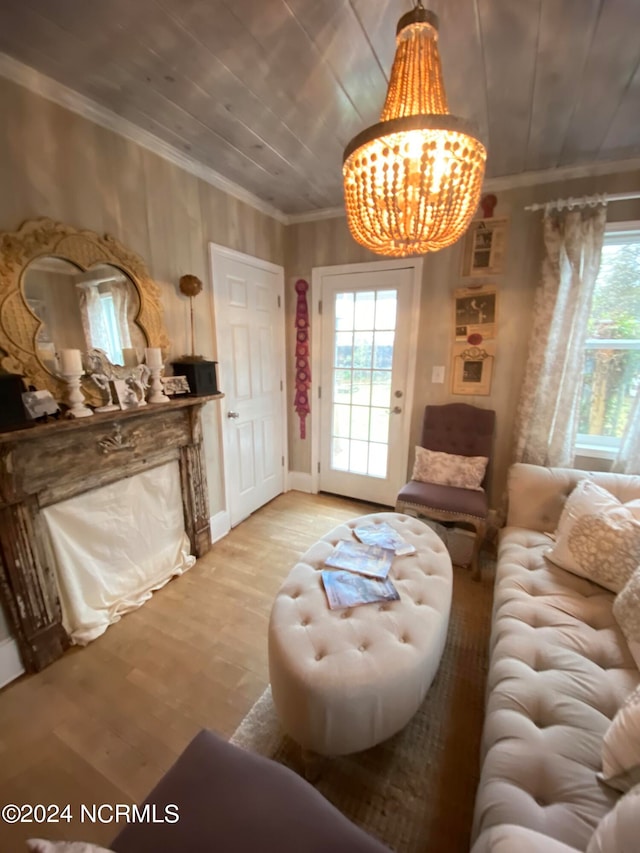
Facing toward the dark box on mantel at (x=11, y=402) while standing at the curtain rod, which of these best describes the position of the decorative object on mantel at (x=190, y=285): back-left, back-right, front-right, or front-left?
front-right

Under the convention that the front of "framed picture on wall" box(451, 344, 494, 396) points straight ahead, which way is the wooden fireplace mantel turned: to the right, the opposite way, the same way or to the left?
to the left

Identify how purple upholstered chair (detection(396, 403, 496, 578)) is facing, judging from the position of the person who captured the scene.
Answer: facing the viewer and to the left of the viewer

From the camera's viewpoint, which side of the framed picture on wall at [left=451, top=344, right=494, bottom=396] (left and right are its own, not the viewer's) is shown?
front

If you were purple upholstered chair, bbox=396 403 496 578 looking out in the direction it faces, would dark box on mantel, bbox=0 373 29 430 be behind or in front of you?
in front

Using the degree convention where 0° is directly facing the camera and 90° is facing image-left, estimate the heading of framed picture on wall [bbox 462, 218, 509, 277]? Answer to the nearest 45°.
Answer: approximately 0°

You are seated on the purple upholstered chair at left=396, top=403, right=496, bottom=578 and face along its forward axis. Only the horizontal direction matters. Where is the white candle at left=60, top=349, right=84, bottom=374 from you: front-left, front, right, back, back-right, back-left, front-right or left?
front

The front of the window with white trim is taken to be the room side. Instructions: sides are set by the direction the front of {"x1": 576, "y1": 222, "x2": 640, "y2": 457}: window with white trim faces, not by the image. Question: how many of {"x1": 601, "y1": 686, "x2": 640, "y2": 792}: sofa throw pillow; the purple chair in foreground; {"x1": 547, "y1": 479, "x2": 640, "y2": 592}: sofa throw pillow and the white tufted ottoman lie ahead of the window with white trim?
4

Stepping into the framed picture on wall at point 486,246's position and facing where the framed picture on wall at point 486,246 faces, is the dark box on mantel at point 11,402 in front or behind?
in front

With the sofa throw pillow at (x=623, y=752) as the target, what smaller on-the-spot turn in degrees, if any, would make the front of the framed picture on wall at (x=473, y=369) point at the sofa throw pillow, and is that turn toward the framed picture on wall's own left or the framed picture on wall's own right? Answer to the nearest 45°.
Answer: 0° — it already faces it

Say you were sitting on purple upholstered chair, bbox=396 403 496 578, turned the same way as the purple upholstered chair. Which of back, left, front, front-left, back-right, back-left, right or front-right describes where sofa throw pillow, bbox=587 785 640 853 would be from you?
front-left
